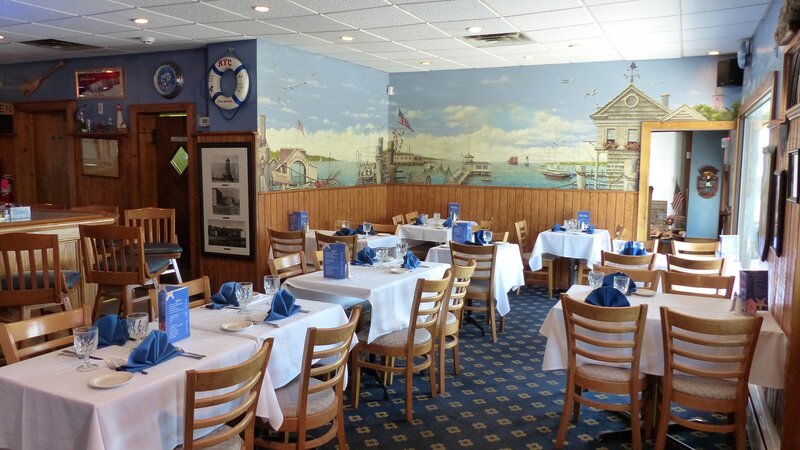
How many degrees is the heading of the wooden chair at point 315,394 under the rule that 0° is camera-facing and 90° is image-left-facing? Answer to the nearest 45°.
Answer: approximately 135°

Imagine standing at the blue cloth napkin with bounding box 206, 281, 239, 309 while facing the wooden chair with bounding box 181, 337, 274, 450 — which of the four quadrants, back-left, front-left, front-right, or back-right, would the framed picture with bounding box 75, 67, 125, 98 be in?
back-right

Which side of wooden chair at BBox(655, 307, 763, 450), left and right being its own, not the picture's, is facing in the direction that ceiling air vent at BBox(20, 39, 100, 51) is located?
left

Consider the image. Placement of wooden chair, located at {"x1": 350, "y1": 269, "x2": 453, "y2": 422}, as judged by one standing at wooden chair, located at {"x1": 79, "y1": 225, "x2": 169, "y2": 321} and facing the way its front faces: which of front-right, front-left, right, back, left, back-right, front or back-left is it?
right

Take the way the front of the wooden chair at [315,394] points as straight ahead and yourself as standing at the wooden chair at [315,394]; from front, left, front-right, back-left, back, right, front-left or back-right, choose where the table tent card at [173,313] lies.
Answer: front-left

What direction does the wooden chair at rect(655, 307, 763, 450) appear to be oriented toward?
away from the camera

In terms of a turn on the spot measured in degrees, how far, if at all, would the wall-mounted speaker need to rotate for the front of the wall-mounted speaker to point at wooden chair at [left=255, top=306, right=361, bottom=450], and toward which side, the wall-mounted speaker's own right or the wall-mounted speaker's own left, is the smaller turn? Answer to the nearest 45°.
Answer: approximately 45° to the wall-mounted speaker's own left

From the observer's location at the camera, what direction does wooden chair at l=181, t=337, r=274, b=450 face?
facing away from the viewer and to the left of the viewer

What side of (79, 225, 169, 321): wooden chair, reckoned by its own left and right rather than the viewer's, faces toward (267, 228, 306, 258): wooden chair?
front

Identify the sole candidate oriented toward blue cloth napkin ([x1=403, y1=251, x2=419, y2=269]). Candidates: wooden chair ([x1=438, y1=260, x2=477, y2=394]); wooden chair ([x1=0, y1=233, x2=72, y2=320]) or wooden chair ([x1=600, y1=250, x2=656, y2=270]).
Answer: wooden chair ([x1=438, y1=260, x2=477, y2=394])

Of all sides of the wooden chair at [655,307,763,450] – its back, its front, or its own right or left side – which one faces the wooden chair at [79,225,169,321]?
left
